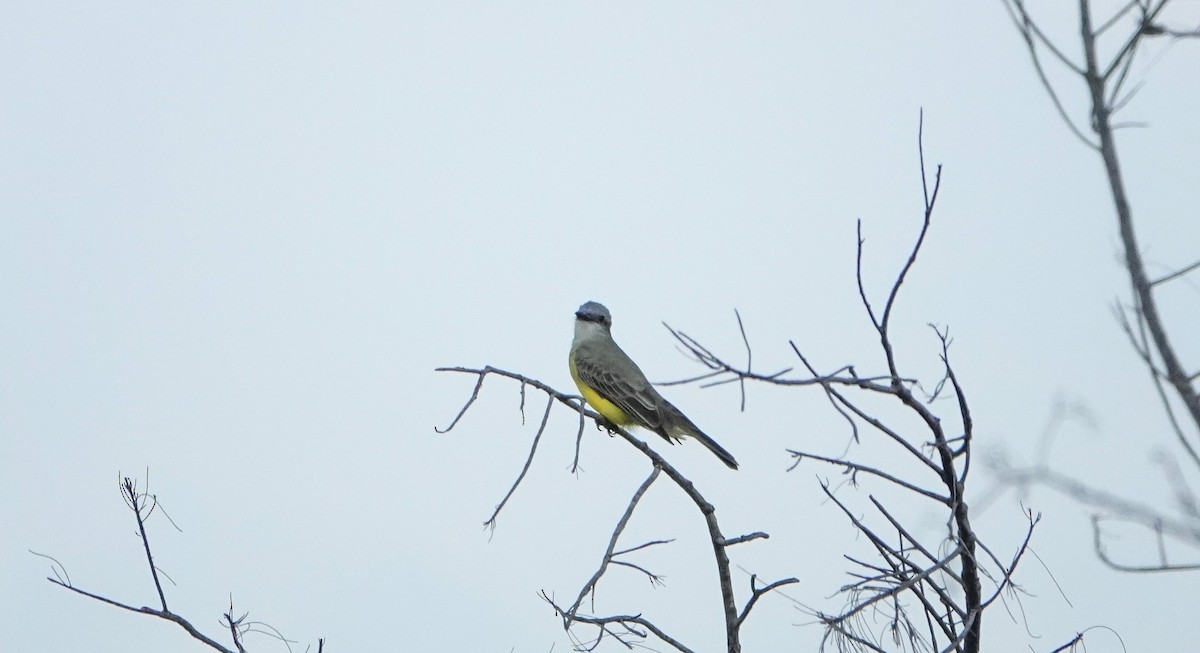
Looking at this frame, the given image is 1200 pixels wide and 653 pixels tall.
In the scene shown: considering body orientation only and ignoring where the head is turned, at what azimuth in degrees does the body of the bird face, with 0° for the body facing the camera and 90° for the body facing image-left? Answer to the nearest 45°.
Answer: approximately 90°
